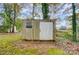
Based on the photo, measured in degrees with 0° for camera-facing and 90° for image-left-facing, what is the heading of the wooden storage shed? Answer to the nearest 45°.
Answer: approximately 0°
